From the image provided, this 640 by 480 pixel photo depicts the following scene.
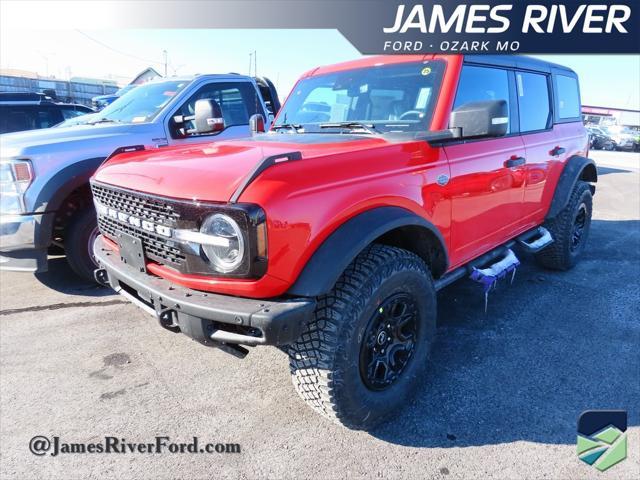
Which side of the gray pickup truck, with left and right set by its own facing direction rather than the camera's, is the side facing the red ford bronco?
left

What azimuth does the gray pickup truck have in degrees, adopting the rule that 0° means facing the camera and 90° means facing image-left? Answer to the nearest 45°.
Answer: approximately 45°

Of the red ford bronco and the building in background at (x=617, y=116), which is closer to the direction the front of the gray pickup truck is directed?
the red ford bronco

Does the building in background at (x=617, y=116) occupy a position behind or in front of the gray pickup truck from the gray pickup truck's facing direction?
behind

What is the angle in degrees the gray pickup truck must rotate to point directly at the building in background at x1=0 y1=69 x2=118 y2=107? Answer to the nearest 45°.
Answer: approximately 135° to its right

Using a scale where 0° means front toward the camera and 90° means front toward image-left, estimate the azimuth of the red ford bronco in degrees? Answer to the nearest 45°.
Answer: approximately 45°

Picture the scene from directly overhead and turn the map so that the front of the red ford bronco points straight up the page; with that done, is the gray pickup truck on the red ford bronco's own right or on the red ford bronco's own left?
on the red ford bronco's own right
